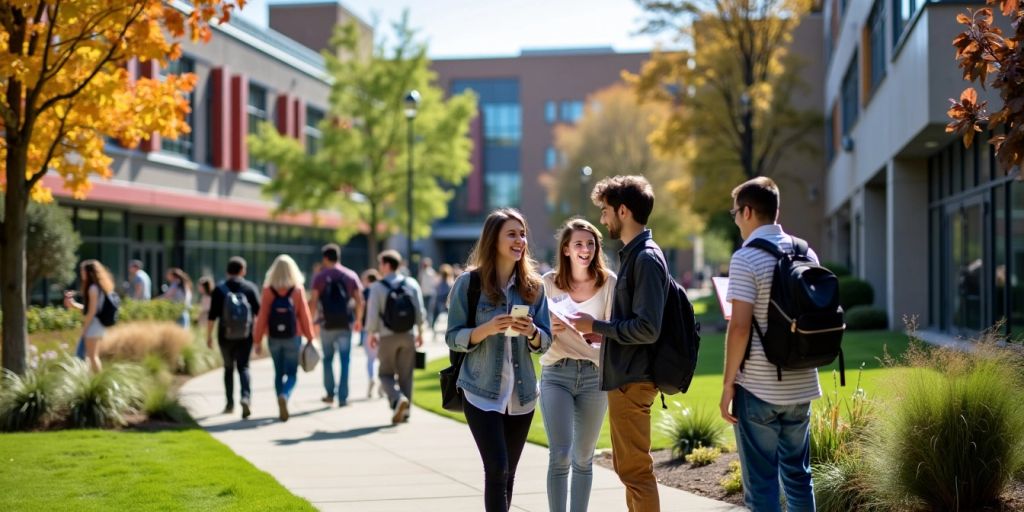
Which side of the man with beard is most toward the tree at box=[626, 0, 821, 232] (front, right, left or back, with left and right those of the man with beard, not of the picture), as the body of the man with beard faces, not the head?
right

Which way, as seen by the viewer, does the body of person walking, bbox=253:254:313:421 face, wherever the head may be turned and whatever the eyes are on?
away from the camera

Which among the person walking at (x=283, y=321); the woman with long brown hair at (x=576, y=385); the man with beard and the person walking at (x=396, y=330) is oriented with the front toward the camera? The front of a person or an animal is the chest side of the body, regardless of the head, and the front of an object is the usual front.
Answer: the woman with long brown hair

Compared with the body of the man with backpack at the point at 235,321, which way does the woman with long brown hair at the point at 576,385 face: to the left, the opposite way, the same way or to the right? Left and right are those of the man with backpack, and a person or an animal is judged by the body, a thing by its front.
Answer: the opposite way

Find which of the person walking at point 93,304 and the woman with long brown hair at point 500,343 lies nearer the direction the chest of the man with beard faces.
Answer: the woman with long brown hair

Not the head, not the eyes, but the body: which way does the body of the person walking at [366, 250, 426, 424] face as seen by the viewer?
away from the camera

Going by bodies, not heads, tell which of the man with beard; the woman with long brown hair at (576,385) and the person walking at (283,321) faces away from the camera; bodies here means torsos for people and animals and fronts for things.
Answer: the person walking

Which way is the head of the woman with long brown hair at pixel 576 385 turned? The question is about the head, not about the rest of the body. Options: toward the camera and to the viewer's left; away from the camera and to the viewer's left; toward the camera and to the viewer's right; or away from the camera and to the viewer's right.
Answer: toward the camera and to the viewer's right

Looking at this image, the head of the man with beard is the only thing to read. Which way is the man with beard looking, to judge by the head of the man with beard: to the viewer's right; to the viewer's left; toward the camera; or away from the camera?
to the viewer's left

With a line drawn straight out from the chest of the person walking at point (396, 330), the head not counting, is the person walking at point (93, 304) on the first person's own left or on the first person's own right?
on the first person's own left

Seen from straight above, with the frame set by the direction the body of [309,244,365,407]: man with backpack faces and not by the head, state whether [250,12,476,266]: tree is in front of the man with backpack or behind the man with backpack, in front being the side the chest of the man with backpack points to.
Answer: in front

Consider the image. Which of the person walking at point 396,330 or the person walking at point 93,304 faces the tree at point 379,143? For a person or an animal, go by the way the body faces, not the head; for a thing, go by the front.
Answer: the person walking at point 396,330

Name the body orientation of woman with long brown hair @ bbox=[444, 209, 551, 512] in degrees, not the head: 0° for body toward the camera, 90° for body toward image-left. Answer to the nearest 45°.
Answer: approximately 315°

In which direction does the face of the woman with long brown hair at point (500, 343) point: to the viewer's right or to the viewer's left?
to the viewer's right

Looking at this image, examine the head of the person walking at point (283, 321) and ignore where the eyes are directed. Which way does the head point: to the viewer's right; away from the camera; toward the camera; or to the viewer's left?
away from the camera

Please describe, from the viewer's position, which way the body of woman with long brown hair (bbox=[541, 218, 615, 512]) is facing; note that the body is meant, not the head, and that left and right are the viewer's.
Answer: facing the viewer
